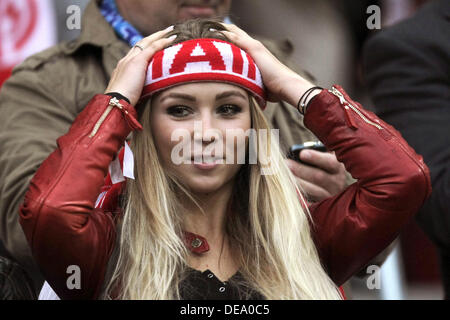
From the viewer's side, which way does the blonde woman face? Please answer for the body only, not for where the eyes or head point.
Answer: toward the camera

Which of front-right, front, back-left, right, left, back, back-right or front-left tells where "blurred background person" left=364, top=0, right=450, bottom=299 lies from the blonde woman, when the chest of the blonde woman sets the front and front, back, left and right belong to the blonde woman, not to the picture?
back-left
